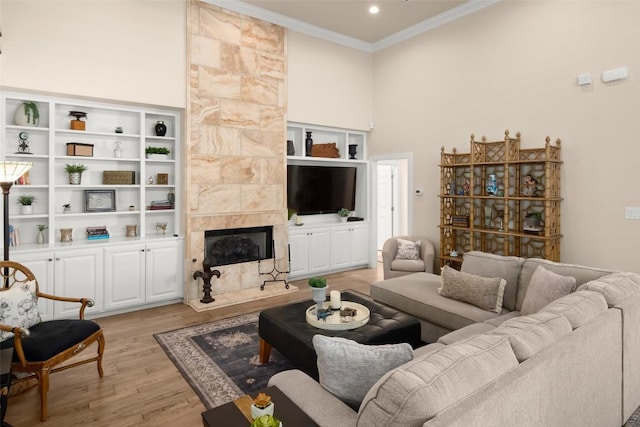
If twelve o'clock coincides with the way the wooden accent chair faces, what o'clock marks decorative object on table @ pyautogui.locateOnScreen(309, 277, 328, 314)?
The decorative object on table is roughly at 11 o'clock from the wooden accent chair.

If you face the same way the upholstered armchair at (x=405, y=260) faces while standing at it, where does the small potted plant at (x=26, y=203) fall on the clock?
The small potted plant is roughly at 2 o'clock from the upholstered armchair.

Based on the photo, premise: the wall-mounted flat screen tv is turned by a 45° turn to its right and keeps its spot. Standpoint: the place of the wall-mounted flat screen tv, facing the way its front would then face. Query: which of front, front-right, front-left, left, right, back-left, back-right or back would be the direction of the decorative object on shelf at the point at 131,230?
front-right

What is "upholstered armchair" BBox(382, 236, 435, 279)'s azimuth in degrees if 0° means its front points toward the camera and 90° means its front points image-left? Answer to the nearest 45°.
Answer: approximately 0°

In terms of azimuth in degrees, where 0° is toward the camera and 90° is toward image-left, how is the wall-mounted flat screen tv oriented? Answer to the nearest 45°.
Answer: approximately 315°

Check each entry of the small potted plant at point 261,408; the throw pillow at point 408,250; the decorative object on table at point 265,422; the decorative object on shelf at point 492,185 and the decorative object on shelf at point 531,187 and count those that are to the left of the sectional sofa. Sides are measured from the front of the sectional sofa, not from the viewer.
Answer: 2

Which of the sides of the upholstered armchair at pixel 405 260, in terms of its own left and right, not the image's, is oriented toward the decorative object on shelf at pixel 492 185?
left

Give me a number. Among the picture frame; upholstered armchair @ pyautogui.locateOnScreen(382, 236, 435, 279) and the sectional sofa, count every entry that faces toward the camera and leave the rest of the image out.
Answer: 2

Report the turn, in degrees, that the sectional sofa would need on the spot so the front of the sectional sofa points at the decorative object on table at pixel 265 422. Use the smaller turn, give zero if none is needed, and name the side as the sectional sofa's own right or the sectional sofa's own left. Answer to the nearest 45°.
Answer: approximately 90° to the sectional sofa's own left

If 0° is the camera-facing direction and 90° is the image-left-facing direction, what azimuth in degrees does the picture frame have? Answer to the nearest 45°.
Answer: approximately 0°

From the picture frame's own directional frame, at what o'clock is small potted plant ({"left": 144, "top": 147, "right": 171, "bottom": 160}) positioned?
The small potted plant is roughly at 9 o'clock from the picture frame.

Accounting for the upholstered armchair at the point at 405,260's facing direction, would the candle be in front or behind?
in front

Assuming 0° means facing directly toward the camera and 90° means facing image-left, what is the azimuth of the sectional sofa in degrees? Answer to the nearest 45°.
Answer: approximately 135°

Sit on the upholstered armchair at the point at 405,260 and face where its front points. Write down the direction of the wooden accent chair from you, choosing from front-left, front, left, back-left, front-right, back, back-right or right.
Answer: front-right
